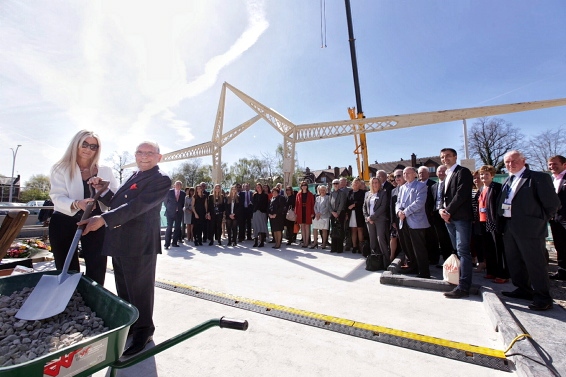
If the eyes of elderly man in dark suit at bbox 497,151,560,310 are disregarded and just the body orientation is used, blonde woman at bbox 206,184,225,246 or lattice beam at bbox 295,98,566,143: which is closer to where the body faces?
the blonde woman

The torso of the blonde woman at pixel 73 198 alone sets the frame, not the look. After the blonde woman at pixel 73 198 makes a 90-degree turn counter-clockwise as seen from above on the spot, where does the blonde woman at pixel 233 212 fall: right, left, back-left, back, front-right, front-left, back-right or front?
front

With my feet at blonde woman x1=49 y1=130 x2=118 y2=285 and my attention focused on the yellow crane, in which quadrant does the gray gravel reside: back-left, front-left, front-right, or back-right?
back-right

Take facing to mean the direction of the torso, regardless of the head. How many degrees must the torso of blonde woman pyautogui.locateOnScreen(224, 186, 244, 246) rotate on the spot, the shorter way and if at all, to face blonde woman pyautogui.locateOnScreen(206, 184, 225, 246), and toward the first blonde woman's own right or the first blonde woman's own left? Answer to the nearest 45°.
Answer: approximately 90° to the first blonde woman's own right

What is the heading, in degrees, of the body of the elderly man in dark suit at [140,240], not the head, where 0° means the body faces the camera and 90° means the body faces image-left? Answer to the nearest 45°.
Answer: approximately 45°

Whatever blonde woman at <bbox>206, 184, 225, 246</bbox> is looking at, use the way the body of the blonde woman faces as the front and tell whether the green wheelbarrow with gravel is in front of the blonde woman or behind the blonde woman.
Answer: in front

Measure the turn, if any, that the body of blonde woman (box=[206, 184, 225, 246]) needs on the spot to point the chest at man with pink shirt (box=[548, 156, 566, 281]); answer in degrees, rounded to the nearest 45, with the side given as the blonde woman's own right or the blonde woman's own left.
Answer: approximately 45° to the blonde woman's own left

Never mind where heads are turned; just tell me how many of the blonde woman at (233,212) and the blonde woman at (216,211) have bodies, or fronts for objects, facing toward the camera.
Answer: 2

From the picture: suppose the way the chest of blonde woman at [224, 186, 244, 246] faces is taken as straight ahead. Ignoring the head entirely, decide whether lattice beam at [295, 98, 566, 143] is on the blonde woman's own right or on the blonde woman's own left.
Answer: on the blonde woman's own left

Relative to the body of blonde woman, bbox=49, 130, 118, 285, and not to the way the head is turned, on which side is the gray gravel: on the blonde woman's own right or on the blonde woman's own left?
on the blonde woman's own right

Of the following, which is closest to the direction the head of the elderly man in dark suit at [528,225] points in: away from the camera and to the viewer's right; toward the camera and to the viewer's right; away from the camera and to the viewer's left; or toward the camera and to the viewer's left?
toward the camera and to the viewer's left

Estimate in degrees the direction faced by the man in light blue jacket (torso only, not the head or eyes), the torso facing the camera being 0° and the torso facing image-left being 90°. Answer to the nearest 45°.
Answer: approximately 45°

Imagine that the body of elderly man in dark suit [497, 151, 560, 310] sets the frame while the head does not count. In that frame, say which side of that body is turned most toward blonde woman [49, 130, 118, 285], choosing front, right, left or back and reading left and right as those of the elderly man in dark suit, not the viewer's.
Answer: front

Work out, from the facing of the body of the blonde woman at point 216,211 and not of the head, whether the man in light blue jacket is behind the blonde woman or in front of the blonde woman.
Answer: in front

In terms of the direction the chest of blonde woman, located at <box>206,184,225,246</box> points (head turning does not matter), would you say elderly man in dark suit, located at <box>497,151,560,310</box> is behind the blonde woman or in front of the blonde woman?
in front

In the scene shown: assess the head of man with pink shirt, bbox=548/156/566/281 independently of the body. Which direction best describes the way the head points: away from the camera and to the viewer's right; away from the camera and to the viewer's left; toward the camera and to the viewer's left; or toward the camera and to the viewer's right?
toward the camera and to the viewer's left

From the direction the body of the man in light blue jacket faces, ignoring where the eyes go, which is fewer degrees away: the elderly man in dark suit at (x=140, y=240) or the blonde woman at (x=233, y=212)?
the elderly man in dark suit

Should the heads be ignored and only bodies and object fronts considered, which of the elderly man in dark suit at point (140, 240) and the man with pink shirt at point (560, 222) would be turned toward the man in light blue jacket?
the man with pink shirt
